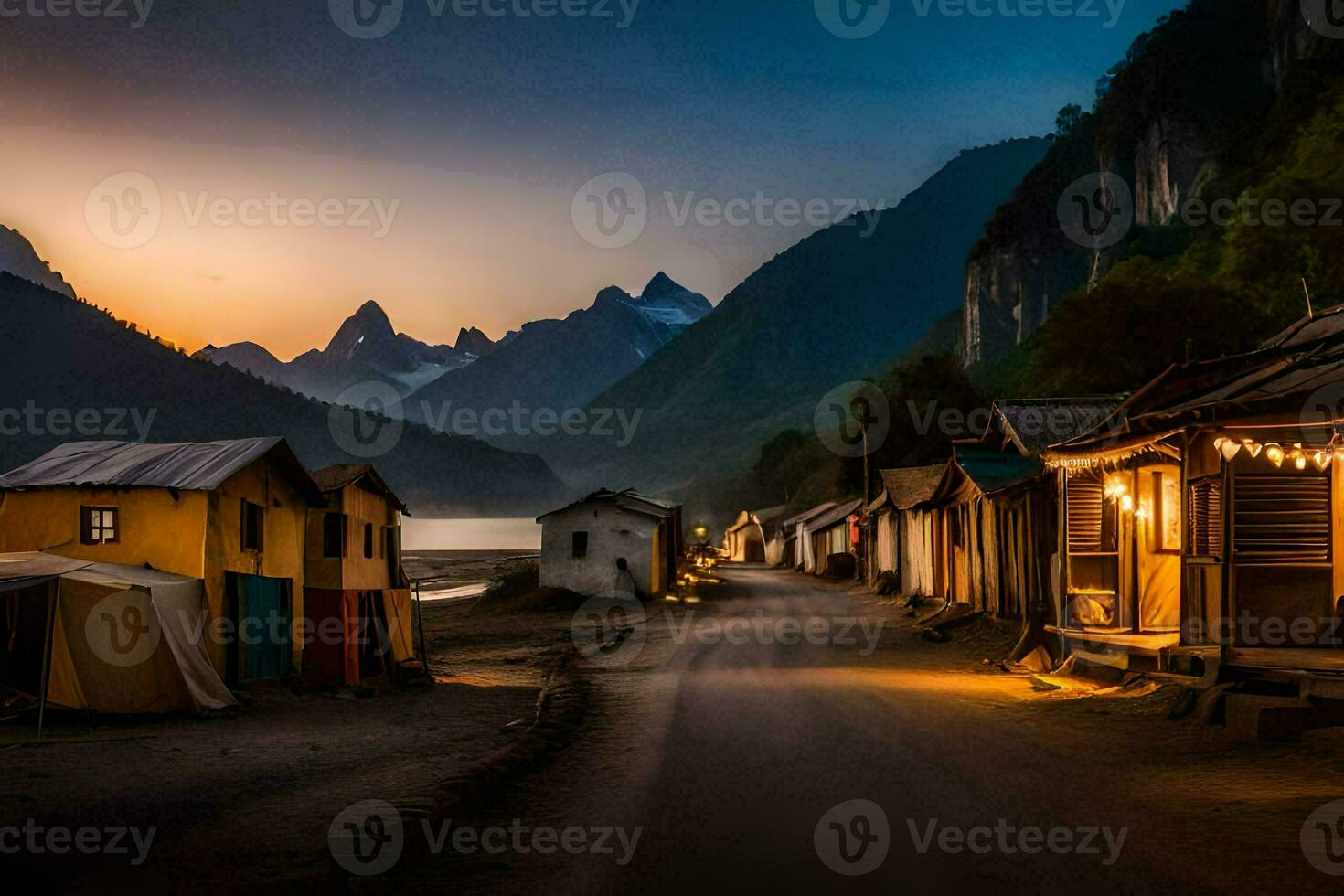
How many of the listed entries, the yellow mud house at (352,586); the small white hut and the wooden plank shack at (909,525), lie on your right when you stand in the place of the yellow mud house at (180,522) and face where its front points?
0

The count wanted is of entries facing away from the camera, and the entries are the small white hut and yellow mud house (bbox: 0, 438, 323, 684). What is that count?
0

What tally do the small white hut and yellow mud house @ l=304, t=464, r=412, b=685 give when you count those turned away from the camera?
0

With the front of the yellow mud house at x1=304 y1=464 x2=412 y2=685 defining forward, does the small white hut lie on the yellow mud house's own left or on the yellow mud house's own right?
on the yellow mud house's own left

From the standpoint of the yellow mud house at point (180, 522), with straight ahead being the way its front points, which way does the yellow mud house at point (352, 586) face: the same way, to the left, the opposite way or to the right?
the same way

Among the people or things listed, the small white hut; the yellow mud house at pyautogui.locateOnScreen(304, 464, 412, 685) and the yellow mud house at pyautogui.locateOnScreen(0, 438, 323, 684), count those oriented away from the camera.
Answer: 0

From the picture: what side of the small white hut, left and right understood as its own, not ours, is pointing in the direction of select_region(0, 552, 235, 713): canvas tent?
right

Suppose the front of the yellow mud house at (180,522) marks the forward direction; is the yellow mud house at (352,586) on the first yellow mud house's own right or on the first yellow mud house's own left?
on the first yellow mud house's own left

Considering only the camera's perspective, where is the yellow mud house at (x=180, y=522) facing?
facing the viewer and to the right of the viewer

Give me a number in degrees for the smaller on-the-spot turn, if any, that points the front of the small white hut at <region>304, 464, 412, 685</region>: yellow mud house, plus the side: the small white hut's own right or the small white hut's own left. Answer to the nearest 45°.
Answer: approximately 90° to the small white hut's own right
